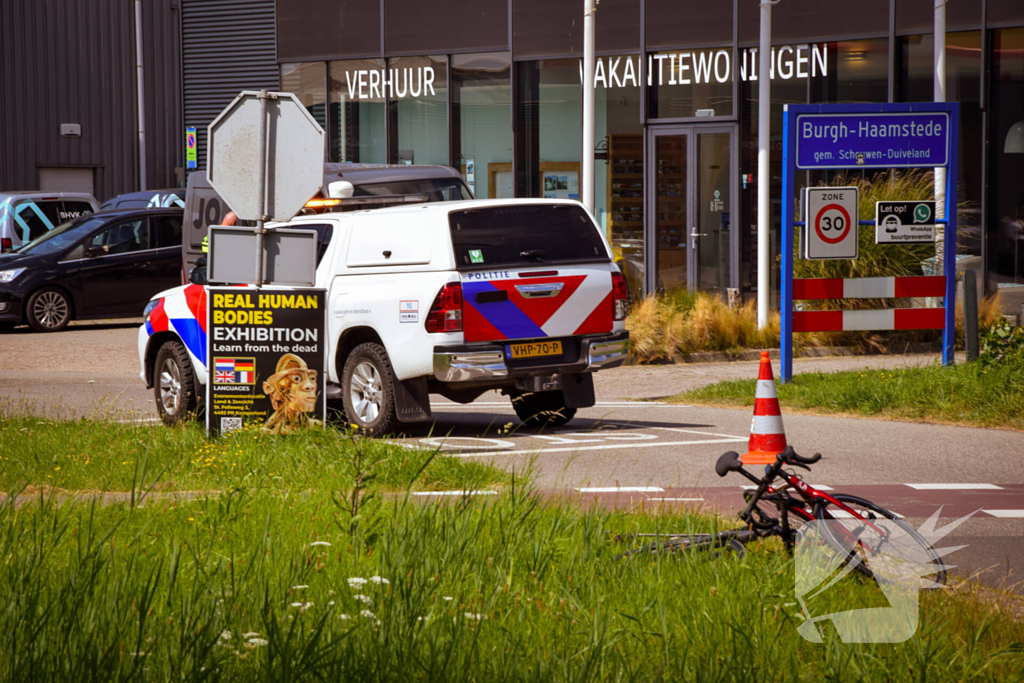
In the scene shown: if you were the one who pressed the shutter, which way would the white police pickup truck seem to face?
facing away from the viewer and to the left of the viewer

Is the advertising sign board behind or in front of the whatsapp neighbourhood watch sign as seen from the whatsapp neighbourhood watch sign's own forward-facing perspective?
in front

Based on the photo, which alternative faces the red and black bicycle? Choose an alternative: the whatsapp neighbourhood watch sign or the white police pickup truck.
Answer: the whatsapp neighbourhood watch sign

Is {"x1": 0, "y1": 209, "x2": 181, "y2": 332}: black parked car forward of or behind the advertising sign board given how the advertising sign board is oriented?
behind

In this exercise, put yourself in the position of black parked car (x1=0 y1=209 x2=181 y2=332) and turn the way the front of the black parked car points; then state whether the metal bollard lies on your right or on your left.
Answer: on your left

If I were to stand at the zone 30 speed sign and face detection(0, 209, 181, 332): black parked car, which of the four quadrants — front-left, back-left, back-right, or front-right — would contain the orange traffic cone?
back-left

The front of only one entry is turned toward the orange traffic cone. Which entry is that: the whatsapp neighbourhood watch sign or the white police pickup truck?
the whatsapp neighbourhood watch sign

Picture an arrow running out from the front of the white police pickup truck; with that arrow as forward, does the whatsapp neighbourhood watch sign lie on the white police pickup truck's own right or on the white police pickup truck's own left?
on the white police pickup truck's own right

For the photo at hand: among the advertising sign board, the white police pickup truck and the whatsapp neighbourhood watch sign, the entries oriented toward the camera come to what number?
2

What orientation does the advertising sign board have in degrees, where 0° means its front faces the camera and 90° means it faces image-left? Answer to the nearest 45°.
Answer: approximately 0°

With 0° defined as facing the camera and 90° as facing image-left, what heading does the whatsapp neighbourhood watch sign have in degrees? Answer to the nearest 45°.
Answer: approximately 0°

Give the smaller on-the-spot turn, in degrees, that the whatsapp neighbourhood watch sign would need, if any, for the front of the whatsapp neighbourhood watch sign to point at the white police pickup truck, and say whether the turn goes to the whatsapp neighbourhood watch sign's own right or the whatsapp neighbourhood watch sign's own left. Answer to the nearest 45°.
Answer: approximately 45° to the whatsapp neighbourhood watch sign's own right
